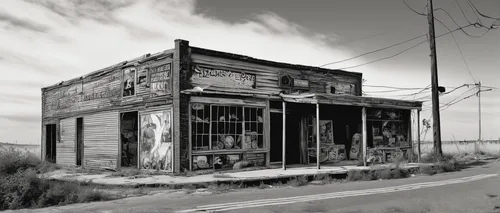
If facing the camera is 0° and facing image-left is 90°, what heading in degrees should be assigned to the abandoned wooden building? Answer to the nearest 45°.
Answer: approximately 315°

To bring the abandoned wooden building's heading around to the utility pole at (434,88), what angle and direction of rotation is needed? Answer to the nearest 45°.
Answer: approximately 45° to its left

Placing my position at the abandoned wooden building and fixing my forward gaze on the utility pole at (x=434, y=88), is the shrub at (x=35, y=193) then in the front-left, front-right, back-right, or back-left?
back-right

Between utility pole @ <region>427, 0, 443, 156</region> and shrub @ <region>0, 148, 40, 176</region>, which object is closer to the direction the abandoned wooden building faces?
the utility pole

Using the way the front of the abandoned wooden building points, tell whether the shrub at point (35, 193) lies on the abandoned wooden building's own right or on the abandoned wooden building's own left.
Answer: on the abandoned wooden building's own right
